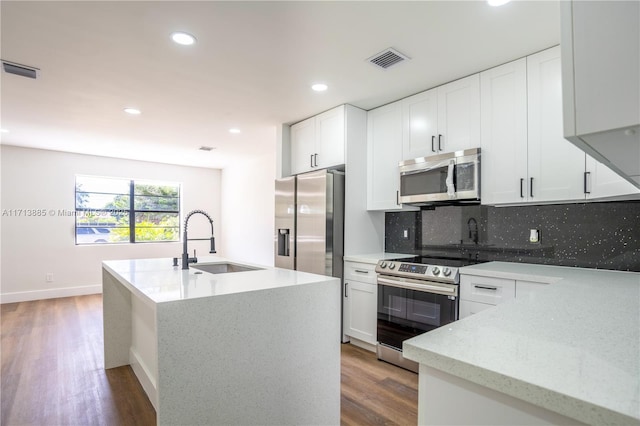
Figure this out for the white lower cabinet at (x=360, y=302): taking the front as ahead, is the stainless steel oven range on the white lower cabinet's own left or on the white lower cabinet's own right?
on the white lower cabinet's own left

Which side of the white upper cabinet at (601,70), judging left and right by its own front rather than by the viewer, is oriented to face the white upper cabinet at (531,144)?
right

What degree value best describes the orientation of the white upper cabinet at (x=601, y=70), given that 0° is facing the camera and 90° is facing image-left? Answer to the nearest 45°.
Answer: approximately 90°

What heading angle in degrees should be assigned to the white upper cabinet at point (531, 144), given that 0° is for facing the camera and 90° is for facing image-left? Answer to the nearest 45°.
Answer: approximately 45°

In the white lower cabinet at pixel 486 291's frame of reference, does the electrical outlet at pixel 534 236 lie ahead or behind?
behind

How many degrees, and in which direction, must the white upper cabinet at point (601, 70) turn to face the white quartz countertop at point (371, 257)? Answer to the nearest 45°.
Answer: approximately 45° to its right

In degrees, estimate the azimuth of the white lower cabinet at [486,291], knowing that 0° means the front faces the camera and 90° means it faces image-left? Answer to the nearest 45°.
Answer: approximately 45°
